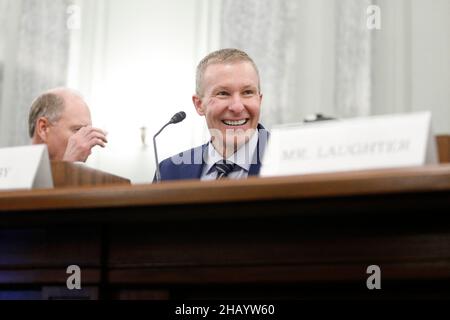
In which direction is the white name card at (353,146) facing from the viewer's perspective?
toward the camera
